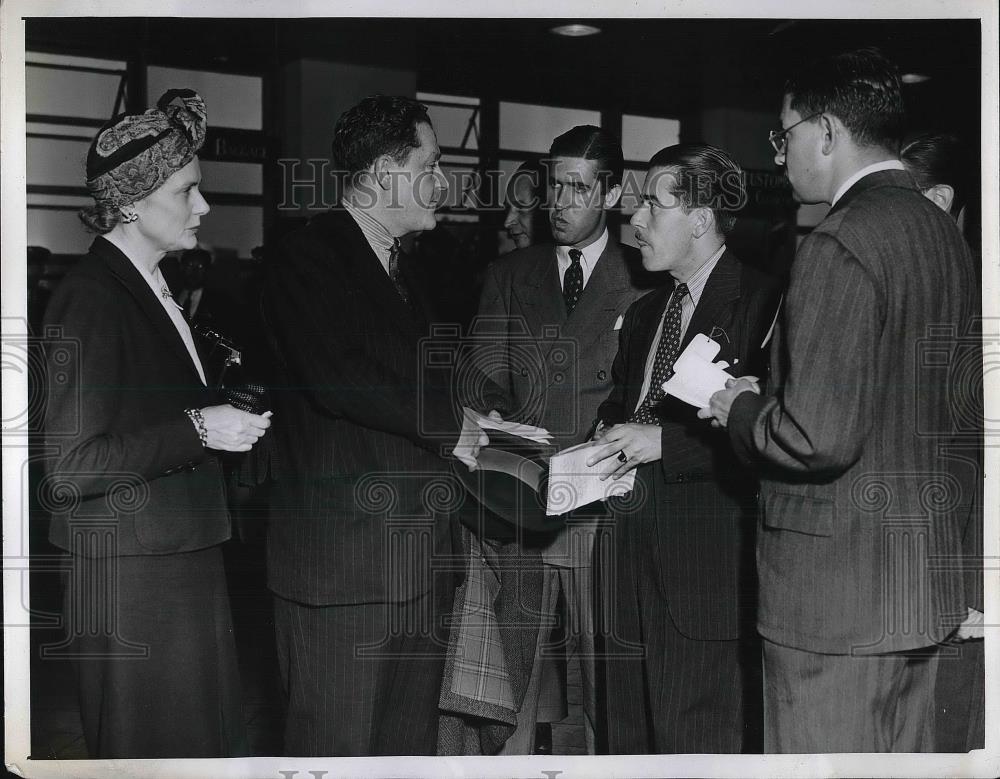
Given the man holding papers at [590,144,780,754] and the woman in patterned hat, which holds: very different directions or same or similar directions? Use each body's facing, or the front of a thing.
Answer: very different directions

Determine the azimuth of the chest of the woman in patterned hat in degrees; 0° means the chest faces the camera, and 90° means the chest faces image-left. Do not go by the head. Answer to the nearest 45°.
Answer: approximately 270°

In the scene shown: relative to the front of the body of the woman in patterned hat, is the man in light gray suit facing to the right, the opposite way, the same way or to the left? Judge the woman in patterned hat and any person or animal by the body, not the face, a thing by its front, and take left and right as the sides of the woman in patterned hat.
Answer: to the right

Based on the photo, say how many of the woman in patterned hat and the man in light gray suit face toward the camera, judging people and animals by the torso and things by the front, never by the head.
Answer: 1

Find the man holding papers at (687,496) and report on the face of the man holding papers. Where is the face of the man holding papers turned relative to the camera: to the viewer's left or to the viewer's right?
to the viewer's left

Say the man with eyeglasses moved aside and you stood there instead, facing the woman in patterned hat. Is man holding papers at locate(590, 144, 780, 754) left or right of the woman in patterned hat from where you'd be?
right

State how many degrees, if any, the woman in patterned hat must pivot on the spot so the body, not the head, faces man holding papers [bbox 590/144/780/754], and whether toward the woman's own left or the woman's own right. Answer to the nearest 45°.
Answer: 0° — they already face them

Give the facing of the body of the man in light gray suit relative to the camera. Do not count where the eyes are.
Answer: toward the camera

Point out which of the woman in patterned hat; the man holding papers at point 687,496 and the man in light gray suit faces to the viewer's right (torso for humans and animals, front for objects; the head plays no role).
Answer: the woman in patterned hat

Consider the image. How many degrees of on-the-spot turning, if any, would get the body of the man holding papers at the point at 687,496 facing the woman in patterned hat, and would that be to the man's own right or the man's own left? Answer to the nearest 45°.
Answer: approximately 45° to the man's own right

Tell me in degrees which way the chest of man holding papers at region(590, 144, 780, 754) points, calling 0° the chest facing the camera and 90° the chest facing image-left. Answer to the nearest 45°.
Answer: approximately 45°

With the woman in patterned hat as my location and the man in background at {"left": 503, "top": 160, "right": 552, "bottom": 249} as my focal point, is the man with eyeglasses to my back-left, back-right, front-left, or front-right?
front-right
